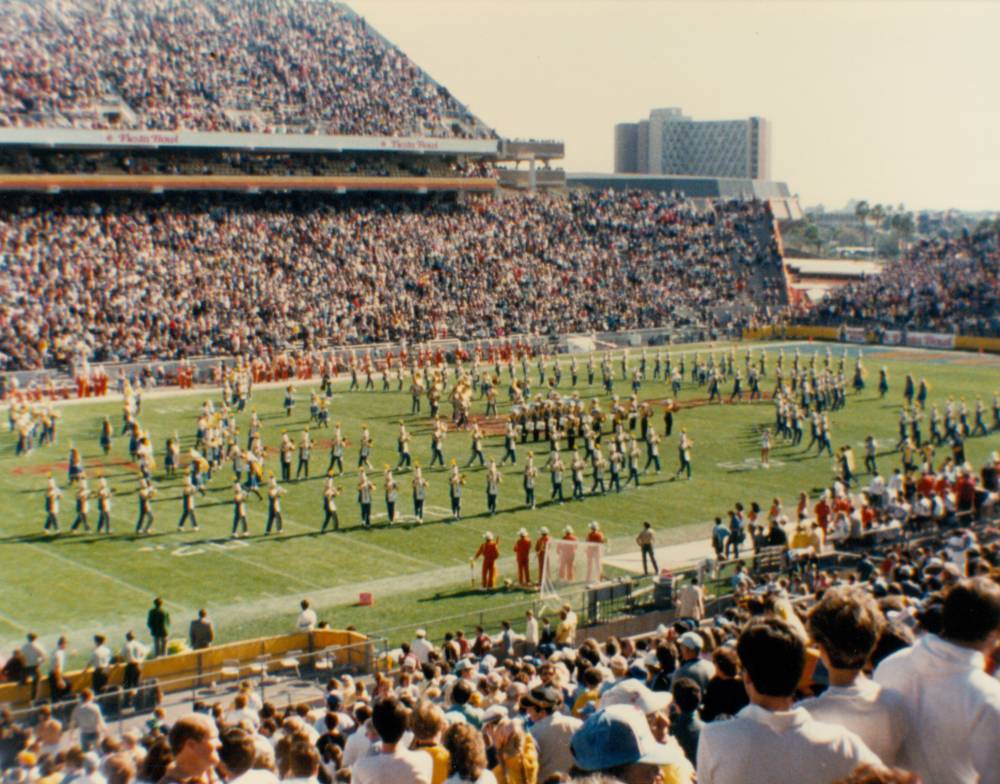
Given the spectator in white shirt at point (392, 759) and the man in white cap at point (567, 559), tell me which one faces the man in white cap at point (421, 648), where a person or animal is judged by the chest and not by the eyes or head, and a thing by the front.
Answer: the spectator in white shirt

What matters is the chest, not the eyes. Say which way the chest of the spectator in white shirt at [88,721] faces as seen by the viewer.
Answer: away from the camera

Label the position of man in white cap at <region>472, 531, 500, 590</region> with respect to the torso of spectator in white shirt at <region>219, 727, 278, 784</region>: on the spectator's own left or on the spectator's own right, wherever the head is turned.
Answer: on the spectator's own right

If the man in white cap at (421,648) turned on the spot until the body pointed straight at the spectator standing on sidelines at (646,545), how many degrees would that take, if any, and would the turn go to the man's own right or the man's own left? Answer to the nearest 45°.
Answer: approximately 45° to the man's own right

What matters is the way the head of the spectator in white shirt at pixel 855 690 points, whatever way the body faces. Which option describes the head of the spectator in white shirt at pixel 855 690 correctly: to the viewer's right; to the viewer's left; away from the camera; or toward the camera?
away from the camera

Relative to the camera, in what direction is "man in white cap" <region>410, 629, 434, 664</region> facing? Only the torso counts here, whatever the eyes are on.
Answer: away from the camera

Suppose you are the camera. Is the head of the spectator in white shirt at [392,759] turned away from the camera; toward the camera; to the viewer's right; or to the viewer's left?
away from the camera

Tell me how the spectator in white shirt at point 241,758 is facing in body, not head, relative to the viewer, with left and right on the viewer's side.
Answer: facing away from the viewer and to the left of the viewer

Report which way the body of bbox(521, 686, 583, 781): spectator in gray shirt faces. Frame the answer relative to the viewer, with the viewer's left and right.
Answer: facing away from the viewer and to the left of the viewer

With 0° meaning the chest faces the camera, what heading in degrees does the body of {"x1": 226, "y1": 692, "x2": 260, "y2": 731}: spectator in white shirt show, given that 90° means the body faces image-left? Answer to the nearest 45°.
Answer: approximately 180°
